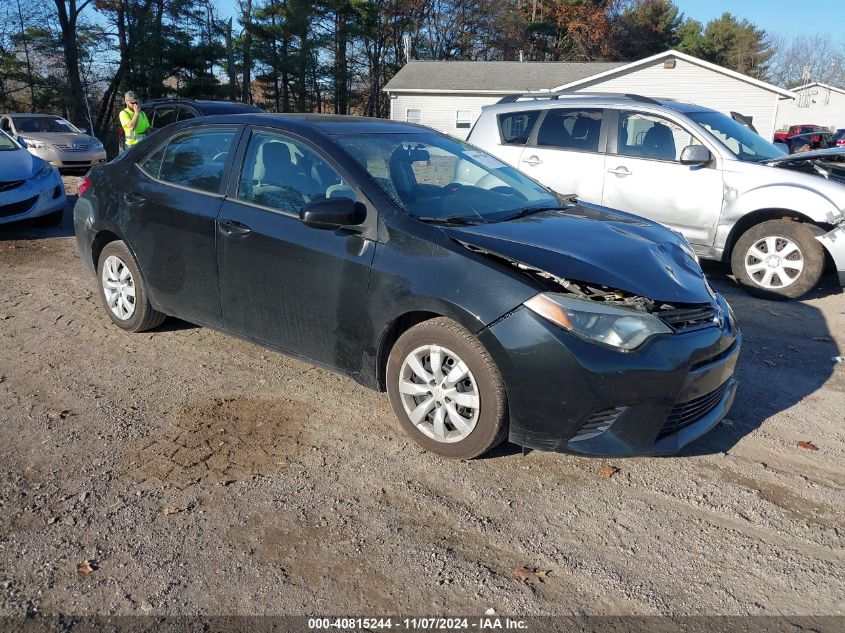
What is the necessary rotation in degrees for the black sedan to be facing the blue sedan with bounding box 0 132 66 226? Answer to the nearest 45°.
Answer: approximately 180°

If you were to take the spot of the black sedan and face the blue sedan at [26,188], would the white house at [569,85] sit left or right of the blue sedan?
right

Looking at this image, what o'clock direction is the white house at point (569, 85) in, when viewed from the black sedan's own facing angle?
The white house is roughly at 8 o'clock from the black sedan.

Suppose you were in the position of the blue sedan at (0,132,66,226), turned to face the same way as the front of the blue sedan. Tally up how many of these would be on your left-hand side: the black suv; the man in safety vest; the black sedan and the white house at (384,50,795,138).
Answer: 3

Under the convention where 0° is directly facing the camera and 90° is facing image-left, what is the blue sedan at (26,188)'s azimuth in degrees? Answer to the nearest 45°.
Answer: approximately 315°

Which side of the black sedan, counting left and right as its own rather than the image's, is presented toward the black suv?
back

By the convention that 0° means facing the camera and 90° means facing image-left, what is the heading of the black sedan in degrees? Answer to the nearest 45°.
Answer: approximately 315°
